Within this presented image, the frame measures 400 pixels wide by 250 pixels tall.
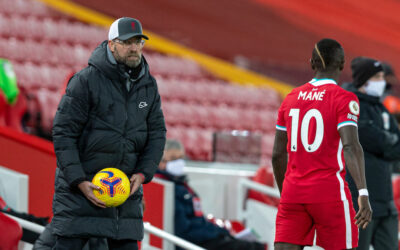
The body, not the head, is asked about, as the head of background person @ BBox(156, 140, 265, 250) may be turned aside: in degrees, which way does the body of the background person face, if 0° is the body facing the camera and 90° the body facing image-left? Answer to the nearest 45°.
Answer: approximately 315°

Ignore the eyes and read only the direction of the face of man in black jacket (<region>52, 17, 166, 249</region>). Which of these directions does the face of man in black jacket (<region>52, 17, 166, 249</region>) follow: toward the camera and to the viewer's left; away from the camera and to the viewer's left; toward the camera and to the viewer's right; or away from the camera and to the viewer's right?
toward the camera and to the viewer's right

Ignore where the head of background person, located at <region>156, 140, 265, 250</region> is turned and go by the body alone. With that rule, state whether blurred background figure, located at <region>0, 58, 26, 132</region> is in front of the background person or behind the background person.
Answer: behind

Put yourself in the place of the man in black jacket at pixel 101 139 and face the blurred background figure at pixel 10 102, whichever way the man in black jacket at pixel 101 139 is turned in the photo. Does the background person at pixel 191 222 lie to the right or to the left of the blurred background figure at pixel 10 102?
right

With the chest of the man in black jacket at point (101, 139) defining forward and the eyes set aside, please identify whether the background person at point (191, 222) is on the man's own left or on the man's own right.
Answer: on the man's own left

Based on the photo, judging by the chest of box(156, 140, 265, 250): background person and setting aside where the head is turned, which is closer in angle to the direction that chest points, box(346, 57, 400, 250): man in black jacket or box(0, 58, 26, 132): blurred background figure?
the man in black jacket

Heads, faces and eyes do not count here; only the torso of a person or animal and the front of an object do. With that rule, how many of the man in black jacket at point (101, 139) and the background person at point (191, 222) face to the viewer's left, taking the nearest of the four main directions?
0

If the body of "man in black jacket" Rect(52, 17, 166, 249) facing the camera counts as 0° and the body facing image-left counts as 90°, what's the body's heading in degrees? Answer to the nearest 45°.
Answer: approximately 315°

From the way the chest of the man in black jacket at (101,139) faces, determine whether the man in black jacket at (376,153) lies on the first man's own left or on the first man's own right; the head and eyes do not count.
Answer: on the first man's own left

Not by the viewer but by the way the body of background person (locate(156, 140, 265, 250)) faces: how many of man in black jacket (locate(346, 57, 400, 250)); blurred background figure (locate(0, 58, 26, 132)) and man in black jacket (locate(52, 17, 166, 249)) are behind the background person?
1

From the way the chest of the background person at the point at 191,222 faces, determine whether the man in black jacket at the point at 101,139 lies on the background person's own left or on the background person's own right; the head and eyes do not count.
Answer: on the background person's own right
